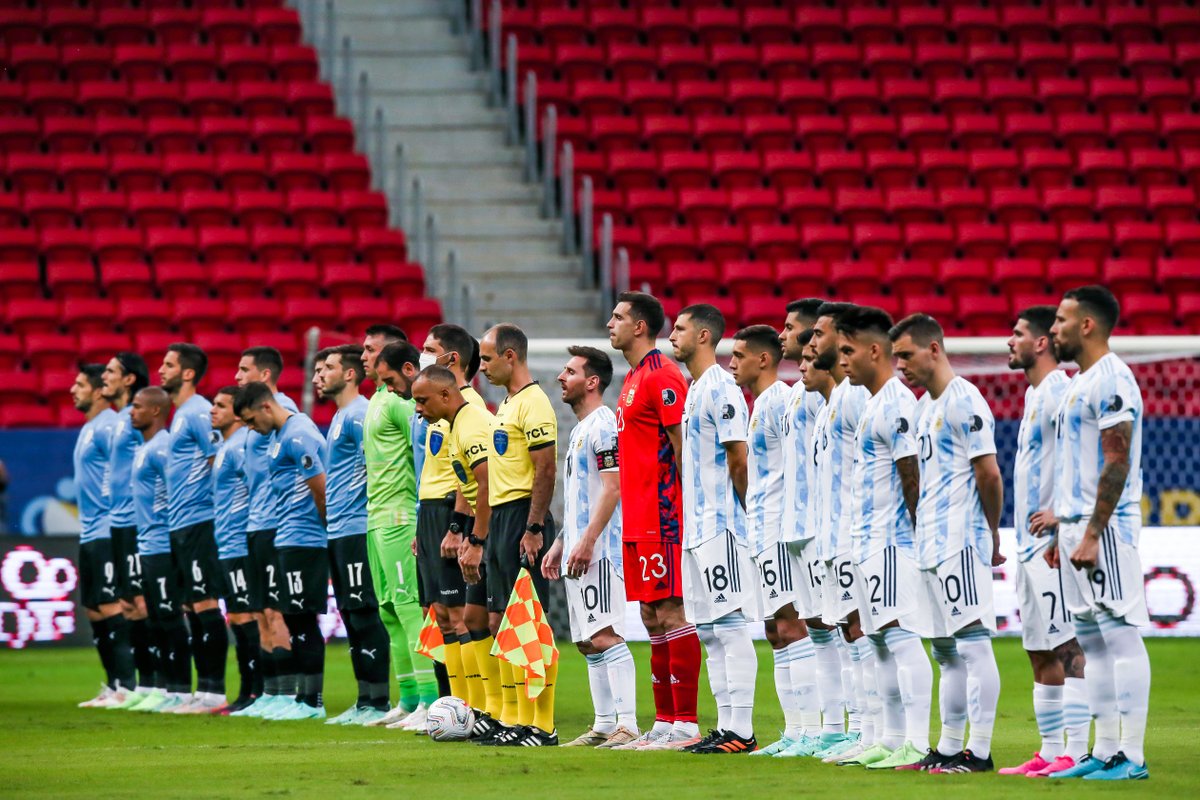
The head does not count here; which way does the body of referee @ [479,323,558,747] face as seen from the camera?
to the viewer's left
